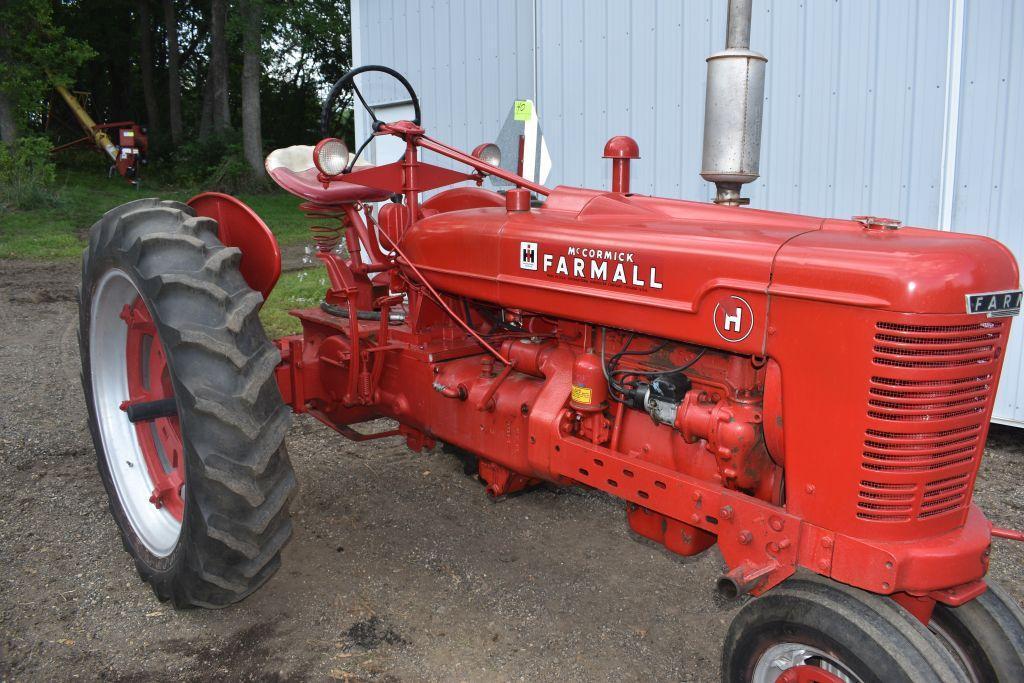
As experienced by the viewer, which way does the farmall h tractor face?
facing the viewer and to the right of the viewer

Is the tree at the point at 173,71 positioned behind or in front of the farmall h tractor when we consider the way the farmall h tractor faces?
behind

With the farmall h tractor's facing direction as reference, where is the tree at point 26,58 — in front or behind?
behind
